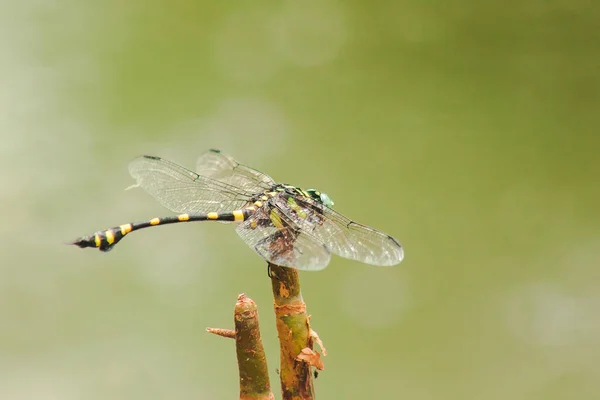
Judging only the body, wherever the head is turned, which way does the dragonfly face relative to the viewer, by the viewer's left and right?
facing away from the viewer and to the right of the viewer
